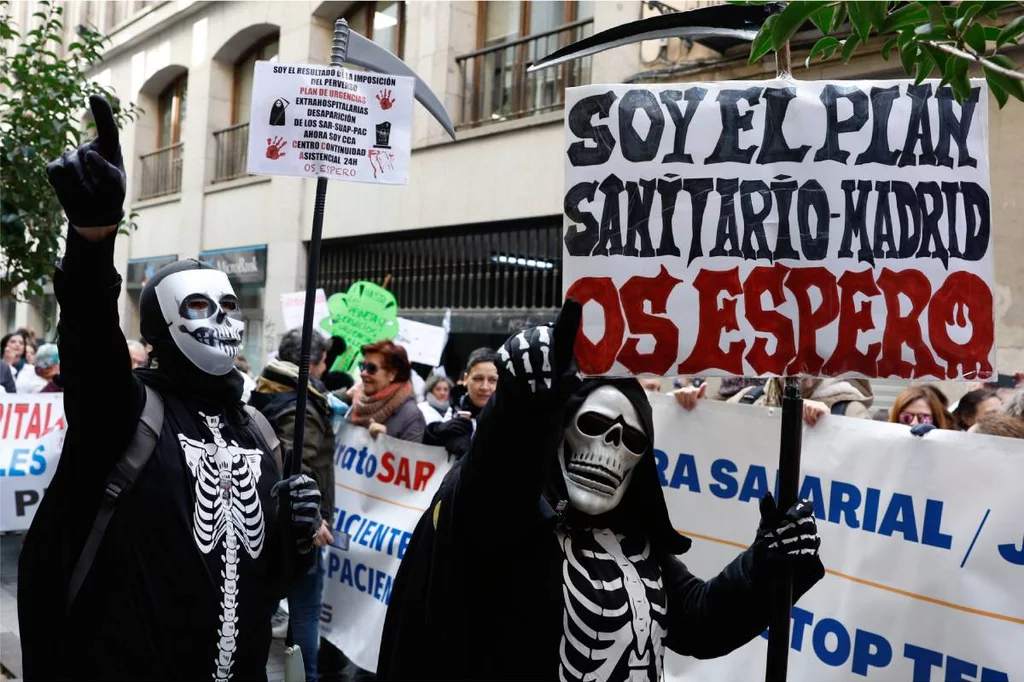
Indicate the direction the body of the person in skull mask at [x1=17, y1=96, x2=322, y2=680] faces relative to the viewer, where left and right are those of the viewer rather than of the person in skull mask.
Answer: facing the viewer and to the right of the viewer

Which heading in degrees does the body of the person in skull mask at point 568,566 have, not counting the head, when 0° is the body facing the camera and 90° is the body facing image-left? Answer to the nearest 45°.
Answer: approximately 315°

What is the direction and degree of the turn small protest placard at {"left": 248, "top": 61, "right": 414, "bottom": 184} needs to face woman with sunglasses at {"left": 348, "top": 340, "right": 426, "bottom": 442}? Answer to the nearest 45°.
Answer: approximately 180°

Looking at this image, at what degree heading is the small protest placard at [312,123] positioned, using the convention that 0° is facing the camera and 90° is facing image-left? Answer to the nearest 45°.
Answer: approximately 0°

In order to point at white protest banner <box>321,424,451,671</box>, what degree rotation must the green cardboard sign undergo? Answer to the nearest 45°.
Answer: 0° — it already faces it

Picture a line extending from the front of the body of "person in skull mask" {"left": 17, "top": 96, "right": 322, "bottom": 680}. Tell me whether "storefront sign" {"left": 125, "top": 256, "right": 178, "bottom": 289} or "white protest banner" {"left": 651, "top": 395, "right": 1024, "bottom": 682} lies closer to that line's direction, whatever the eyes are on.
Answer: the white protest banner

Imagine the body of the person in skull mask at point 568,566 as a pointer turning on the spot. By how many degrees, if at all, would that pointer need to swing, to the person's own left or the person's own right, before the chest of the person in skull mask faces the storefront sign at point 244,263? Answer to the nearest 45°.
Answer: approximately 180°

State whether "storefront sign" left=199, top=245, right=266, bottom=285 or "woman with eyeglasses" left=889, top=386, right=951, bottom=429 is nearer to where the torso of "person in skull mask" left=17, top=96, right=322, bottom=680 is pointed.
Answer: the woman with eyeglasses

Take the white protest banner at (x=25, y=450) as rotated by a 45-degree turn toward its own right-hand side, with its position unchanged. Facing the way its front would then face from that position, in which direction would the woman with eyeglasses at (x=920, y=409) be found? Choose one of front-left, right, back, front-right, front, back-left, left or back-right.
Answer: left
